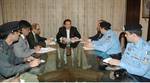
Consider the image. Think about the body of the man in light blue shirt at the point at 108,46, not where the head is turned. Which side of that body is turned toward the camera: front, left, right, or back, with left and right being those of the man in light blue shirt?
left

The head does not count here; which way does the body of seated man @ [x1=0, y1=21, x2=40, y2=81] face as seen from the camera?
to the viewer's right
